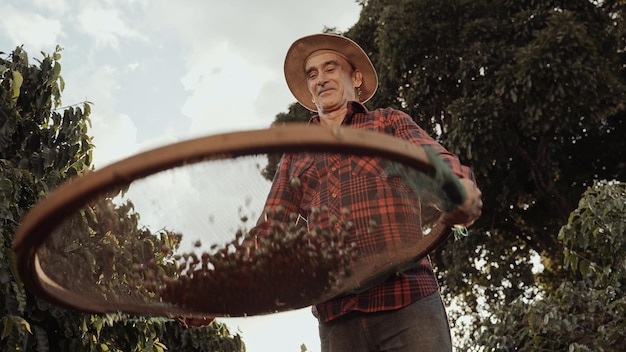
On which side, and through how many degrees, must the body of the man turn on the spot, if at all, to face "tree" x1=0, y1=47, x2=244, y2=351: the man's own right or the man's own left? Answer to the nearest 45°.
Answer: approximately 90° to the man's own right

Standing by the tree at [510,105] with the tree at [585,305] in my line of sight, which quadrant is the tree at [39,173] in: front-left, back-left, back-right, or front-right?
front-right

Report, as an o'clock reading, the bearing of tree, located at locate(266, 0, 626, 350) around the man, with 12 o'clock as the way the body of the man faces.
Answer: The tree is roughly at 5 o'clock from the man.

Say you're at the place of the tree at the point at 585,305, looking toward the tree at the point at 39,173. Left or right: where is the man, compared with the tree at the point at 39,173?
left

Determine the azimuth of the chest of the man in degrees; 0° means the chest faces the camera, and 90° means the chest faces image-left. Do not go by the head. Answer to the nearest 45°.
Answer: approximately 45°

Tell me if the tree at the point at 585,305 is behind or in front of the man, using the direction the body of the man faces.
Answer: behind
